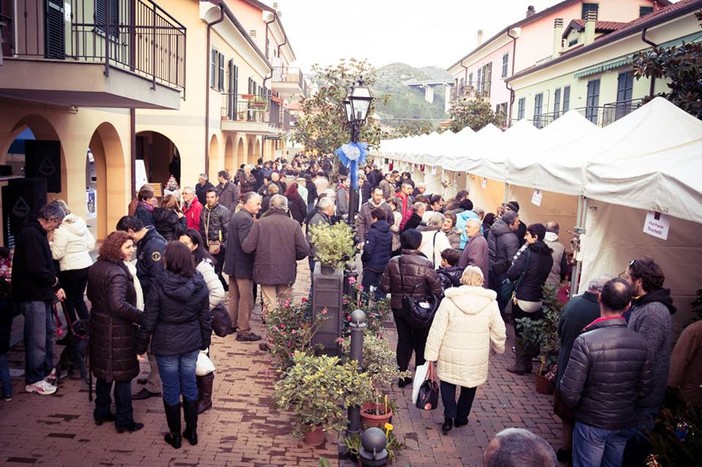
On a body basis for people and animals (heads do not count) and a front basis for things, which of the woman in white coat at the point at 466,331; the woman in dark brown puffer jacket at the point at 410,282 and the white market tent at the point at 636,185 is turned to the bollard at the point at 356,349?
the white market tent

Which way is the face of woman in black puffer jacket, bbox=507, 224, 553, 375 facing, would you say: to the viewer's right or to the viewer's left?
to the viewer's left

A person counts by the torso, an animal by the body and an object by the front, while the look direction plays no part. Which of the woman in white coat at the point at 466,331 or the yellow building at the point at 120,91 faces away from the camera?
the woman in white coat

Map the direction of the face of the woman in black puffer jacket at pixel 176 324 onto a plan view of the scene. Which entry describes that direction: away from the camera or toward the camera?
away from the camera

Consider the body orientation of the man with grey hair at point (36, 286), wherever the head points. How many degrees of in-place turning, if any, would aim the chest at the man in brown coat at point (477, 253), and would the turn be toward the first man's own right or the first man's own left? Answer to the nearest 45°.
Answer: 0° — they already face them

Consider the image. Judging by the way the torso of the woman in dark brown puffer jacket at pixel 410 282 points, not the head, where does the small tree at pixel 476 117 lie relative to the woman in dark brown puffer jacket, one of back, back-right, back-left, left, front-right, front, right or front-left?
front

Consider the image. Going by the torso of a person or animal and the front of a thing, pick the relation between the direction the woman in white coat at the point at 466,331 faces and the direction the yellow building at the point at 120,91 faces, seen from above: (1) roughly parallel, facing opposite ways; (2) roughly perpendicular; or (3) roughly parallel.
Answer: roughly perpendicular

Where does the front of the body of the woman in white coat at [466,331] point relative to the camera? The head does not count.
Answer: away from the camera

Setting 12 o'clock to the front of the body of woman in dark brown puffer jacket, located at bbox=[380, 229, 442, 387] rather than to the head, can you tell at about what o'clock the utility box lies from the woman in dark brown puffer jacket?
The utility box is roughly at 9 o'clock from the woman in dark brown puffer jacket.

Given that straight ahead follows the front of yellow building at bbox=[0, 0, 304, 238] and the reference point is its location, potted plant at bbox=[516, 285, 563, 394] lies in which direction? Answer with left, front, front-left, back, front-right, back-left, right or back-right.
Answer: front

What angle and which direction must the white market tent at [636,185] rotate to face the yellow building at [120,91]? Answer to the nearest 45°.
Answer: approximately 45° to its right

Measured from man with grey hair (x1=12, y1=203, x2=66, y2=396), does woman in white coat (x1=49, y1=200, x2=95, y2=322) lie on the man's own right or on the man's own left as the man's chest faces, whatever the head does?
on the man's own left

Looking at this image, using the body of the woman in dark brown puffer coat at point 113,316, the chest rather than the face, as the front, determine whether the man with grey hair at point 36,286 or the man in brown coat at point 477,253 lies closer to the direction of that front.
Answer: the man in brown coat

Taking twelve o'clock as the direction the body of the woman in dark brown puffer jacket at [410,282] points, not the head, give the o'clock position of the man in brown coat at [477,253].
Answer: The man in brown coat is roughly at 1 o'clock from the woman in dark brown puffer jacket.

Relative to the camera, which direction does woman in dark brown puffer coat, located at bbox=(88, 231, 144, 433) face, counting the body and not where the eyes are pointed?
to the viewer's right

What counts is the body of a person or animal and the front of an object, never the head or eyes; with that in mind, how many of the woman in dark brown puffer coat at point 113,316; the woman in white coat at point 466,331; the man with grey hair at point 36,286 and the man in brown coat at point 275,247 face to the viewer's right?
2

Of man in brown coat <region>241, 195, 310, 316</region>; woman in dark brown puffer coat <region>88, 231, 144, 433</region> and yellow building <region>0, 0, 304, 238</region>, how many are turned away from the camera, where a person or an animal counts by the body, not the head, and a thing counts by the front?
1

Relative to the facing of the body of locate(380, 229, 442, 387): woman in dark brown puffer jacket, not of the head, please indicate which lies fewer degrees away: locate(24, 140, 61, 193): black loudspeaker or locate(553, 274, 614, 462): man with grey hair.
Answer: the black loudspeaker

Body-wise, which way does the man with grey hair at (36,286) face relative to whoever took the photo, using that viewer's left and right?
facing to the right of the viewer
